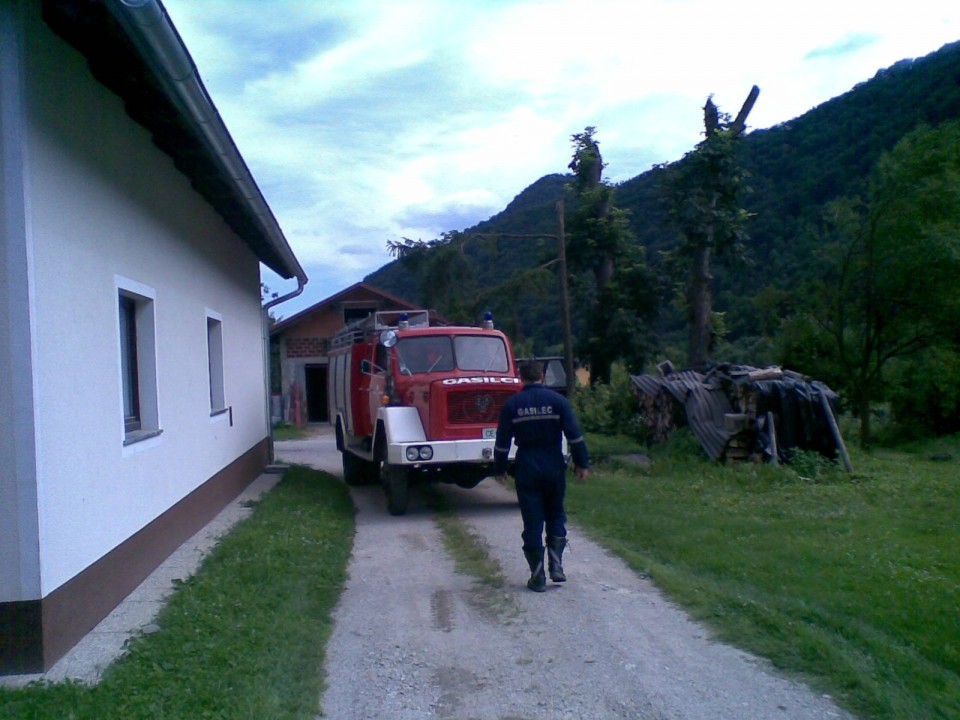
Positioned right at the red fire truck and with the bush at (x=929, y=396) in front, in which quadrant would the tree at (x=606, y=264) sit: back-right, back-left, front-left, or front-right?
front-left

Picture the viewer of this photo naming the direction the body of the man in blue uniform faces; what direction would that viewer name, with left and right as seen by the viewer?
facing away from the viewer

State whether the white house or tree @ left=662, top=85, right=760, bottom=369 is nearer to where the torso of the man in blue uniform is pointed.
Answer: the tree

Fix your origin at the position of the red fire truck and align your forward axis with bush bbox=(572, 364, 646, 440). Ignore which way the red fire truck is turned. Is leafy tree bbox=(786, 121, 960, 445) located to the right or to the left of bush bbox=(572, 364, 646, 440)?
right

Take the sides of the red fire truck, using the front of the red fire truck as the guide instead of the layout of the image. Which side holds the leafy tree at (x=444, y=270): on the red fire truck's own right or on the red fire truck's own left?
on the red fire truck's own left

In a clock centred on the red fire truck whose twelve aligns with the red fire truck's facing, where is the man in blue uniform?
The man in blue uniform is roughly at 1 o'clock from the red fire truck.

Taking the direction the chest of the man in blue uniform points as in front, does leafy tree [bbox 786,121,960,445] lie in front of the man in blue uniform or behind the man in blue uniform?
in front

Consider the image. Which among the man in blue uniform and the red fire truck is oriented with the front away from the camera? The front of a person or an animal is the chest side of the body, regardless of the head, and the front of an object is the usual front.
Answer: the man in blue uniform

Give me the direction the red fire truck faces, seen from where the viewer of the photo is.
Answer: facing the viewer and to the right of the viewer

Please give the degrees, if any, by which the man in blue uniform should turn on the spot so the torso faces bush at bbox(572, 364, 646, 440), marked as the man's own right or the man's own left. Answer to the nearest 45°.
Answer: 0° — they already face it

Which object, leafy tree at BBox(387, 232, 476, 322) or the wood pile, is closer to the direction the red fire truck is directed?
the wood pile

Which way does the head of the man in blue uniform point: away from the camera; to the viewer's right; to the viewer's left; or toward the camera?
away from the camera

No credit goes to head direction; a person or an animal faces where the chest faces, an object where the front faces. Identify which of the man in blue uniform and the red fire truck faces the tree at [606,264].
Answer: the man in blue uniform

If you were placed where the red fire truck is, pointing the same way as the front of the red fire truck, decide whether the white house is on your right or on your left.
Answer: on your right

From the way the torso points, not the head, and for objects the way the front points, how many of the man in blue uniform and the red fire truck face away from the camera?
1
